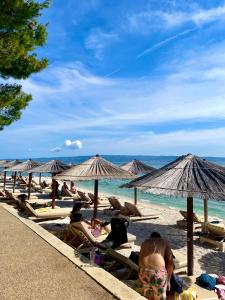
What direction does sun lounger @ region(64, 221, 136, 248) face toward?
to the viewer's right

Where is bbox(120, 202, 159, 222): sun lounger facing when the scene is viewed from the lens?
facing to the right of the viewer

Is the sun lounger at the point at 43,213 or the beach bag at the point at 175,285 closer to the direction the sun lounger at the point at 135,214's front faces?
the beach bag

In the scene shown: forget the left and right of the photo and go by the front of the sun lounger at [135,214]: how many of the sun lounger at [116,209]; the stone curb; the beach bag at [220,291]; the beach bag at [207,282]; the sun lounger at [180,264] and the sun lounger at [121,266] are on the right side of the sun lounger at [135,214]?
5

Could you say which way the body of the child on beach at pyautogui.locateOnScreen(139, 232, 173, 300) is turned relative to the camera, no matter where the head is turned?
away from the camera

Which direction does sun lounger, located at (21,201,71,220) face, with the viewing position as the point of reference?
facing to the right of the viewer

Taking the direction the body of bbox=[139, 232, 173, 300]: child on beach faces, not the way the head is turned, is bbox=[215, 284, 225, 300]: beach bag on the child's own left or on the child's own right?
on the child's own right
